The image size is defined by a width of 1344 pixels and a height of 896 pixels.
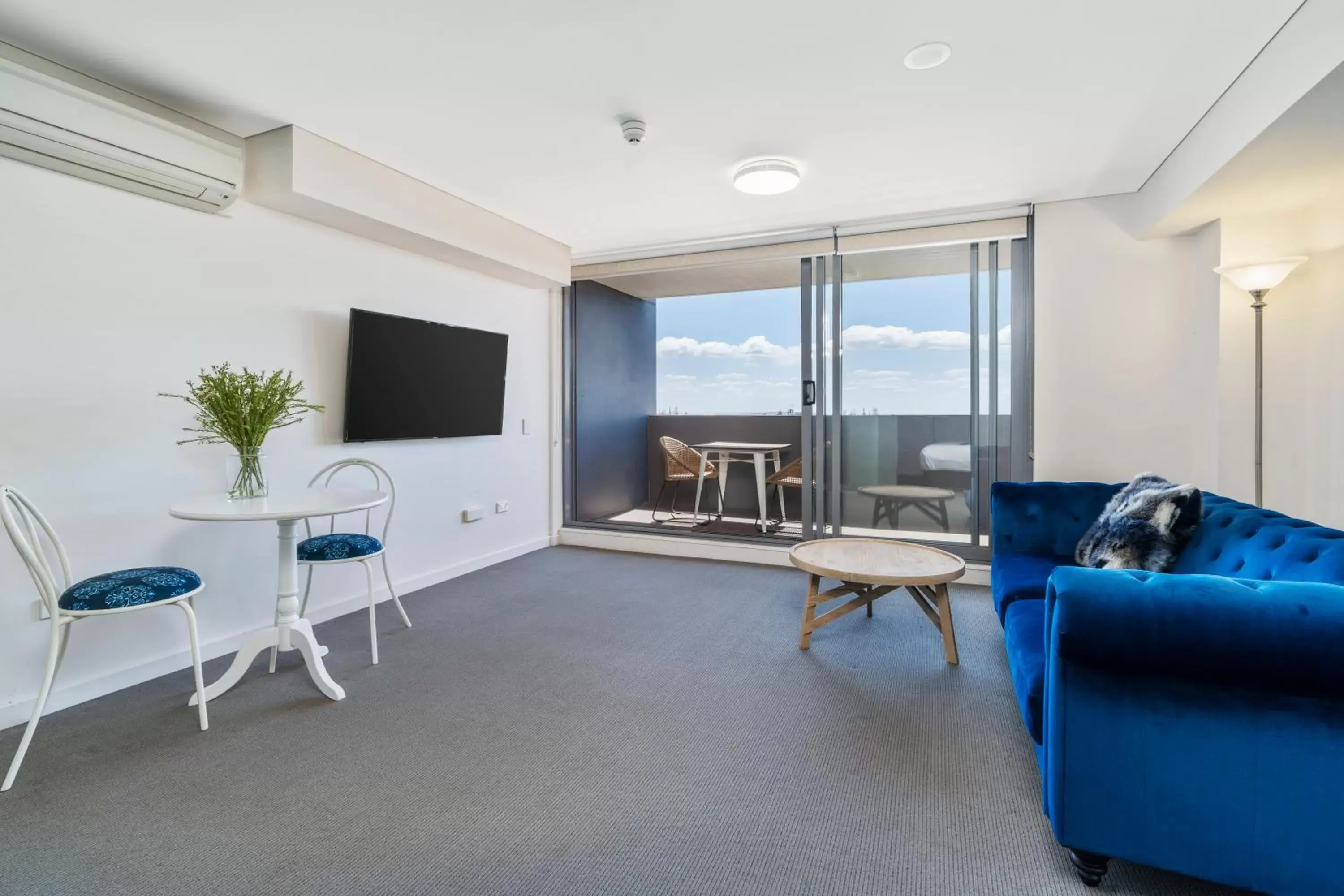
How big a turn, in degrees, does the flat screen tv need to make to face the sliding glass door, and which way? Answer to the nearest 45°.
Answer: approximately 45° to its left

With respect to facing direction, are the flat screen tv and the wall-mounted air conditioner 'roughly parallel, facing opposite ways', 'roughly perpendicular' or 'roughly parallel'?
roughly parallel

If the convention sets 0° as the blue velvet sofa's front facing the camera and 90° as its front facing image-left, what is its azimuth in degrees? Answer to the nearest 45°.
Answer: approximately 90°

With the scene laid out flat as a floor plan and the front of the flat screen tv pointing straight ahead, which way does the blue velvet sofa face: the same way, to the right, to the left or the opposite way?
the opposite way

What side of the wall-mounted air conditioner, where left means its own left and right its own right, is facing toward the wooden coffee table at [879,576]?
front

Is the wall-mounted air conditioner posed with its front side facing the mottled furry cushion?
yes

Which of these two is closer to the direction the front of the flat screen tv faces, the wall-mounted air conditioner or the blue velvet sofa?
the blue velvet sofa

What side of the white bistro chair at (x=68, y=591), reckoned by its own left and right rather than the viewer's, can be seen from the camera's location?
right

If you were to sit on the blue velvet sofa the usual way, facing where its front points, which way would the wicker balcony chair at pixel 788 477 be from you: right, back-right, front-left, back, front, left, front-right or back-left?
front-right

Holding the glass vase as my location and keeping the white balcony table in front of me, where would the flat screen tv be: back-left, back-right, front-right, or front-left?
front-left

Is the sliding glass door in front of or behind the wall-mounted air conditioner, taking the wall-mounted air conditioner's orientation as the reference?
in front

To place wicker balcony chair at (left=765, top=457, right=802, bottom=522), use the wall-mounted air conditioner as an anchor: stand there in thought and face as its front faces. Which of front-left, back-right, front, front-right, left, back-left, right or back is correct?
front-left

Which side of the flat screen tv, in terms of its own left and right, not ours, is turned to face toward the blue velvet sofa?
front

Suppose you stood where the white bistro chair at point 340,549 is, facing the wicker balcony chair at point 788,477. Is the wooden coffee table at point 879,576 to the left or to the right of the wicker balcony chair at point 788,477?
right

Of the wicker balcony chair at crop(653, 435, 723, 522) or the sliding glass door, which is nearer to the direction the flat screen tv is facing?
the sliding glass door

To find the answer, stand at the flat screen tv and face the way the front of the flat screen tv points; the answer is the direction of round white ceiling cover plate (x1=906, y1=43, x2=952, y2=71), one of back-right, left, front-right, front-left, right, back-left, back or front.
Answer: front

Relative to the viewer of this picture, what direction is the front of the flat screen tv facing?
facing the viewer and to the right of the viewer

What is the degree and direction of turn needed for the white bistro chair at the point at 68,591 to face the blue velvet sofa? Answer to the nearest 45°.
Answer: approximately 45° to its right

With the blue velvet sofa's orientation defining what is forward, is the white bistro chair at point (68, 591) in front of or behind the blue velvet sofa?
in front
